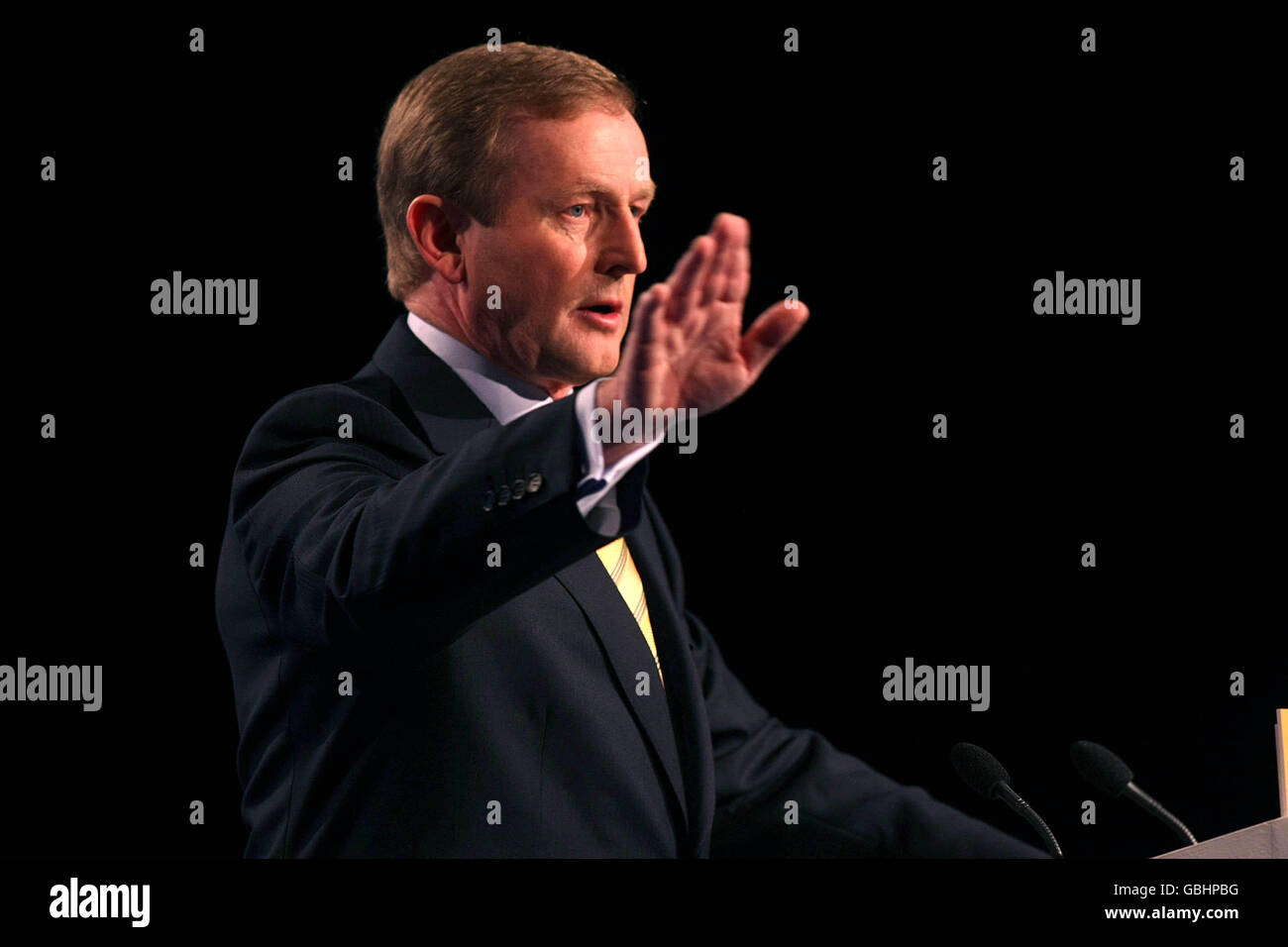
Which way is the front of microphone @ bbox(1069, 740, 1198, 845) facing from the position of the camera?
facing to the left of the viewer

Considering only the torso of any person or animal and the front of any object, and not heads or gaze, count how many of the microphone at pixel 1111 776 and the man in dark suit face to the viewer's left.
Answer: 1

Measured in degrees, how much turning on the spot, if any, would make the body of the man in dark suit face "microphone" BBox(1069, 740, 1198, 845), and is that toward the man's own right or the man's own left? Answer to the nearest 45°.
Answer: approximately 45° to the man's own left

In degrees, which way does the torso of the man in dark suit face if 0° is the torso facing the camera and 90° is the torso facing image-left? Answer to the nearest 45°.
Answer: approximately 315°

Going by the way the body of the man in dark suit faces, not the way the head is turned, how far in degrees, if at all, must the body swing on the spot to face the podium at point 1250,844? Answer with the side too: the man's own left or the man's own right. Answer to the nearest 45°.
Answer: approximately 45° to the man's own left
